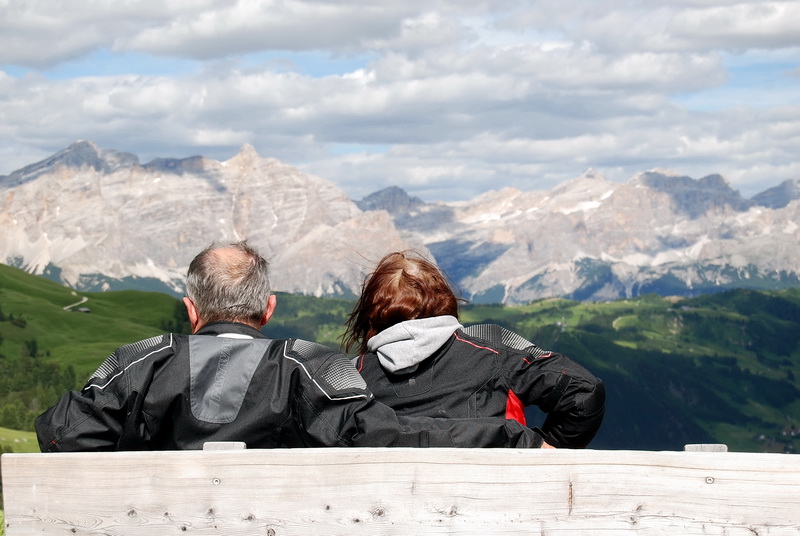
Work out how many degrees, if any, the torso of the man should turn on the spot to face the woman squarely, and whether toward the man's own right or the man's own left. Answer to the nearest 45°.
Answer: approximately 90° to the man's own right

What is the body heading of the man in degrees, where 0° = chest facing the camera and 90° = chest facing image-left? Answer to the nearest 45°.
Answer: approximately 180°

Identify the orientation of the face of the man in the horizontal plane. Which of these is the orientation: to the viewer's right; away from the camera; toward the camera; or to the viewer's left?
away from the camera

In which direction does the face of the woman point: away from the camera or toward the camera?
away from the camera
